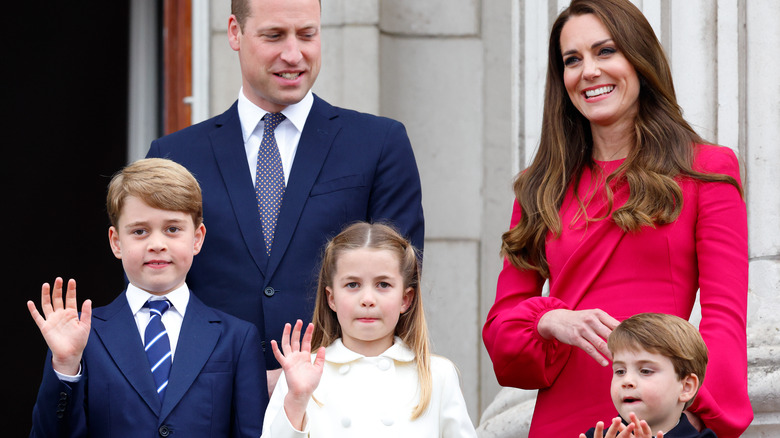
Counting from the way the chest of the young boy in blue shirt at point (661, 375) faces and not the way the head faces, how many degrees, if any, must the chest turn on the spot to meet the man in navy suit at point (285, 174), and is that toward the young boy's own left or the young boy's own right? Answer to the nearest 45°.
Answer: approximately 90° to the young boy's own right

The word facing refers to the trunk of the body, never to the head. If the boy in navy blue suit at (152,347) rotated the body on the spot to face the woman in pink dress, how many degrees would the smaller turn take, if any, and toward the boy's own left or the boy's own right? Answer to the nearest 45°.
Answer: approximately 90° to the boy's own left

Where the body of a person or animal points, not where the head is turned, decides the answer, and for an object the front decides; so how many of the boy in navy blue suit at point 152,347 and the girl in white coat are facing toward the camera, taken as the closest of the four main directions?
2

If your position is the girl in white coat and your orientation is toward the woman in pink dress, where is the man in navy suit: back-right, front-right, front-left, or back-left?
back-left
